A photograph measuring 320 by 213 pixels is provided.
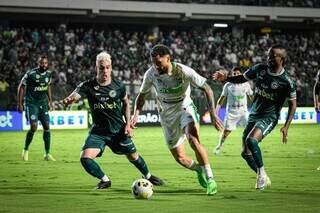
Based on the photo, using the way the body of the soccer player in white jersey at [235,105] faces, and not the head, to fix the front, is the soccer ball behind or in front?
in front

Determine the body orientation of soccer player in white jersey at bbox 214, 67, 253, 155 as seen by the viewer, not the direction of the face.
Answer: toward the camera

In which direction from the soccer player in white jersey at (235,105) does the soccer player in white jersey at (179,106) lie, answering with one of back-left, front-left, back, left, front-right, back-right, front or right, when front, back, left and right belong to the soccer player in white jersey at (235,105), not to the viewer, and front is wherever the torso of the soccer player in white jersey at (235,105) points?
front

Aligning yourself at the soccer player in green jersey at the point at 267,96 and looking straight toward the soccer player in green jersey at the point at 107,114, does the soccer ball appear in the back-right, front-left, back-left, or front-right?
front-left

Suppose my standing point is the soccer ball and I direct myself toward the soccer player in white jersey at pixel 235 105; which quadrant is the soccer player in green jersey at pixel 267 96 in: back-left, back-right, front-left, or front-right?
front-right

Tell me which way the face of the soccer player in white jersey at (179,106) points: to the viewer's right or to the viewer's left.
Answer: to the viewer's left

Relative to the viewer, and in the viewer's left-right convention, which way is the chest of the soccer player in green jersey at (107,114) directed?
facing the viewer

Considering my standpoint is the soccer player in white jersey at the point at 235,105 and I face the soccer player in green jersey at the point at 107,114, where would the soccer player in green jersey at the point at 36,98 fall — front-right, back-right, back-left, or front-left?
front-right

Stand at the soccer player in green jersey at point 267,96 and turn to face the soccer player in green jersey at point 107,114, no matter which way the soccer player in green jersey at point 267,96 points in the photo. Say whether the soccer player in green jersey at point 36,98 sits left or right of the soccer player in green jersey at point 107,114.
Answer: right

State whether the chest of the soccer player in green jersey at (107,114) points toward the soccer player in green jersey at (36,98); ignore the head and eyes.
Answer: no

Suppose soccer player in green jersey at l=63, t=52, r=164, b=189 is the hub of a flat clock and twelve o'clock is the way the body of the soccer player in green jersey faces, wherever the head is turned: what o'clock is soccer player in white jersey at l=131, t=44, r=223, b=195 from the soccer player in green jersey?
The soccer player in white jersey is roughly at 10 o'clock from the soccer player in green jersey.

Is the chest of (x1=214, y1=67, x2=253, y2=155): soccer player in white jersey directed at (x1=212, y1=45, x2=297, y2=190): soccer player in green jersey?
yes
